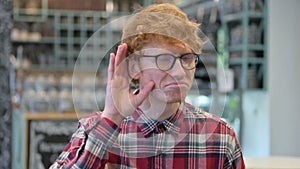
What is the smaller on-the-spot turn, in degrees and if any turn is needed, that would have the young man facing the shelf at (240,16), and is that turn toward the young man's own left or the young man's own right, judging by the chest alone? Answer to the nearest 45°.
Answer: approximately 180°

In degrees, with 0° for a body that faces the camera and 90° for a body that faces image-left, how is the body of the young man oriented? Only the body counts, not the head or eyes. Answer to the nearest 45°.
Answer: approximately 0°
